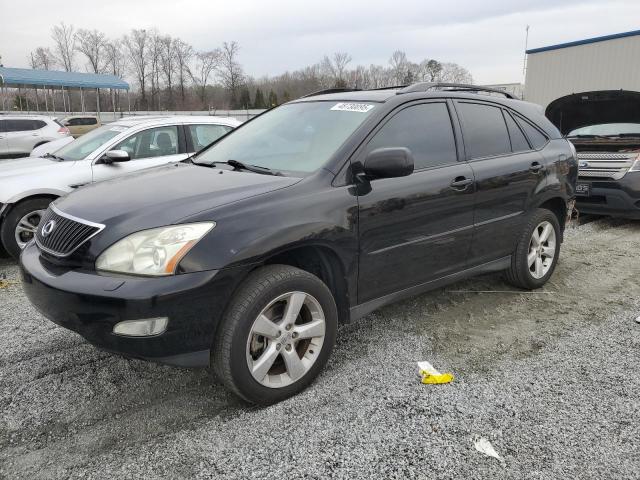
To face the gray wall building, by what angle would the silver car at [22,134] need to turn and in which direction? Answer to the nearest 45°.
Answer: approximately 180°

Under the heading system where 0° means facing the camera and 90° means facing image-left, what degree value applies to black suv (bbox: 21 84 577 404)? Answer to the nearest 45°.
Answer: approximately 45°

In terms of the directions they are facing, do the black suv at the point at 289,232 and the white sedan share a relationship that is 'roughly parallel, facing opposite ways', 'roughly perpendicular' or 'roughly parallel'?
roughly parallel

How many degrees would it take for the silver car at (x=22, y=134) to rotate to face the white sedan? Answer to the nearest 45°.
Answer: approximately 90° to its left

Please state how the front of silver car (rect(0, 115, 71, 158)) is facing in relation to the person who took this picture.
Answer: facing to the left of the viewer

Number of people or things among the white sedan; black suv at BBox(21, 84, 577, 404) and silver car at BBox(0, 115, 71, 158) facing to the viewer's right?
0

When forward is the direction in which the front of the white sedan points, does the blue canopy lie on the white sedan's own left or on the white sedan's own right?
on the white sedan's own right

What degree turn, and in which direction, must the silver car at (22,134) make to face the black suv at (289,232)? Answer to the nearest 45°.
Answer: approximately 90° to its left

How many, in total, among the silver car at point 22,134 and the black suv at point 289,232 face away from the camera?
0

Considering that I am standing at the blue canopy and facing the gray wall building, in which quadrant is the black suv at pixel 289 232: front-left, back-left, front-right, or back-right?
front-right

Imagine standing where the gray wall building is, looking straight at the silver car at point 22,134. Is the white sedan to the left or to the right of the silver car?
left

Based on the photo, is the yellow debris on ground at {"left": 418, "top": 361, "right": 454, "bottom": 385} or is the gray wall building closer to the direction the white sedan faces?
the yellow debris on ground

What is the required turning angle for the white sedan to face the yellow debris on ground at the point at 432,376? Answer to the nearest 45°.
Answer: approximately 90° to its left
